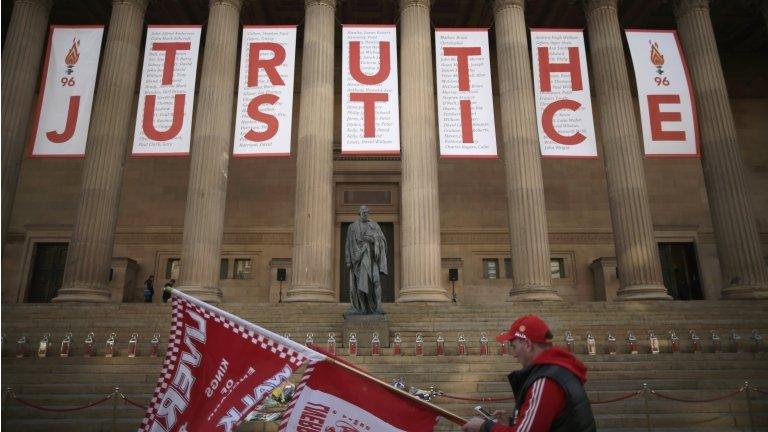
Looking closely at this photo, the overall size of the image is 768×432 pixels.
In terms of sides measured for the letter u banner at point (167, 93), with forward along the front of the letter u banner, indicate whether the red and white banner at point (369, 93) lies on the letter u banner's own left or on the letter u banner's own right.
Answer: on the letter u banner's own left

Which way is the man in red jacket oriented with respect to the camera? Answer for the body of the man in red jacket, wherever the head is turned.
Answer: to the viewer's left

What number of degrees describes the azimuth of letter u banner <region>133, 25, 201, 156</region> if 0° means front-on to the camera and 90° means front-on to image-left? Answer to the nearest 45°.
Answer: approximately 0°

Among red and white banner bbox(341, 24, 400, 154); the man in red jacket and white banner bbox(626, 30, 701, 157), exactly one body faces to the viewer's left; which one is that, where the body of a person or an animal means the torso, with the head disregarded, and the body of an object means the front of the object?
the man in red jacket

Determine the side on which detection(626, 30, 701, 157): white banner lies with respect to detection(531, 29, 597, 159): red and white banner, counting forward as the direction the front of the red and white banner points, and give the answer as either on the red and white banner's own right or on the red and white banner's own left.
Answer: on the red and white banner's own left

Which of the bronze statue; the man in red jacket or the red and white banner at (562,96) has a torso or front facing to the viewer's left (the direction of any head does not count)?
the man in red jacket
